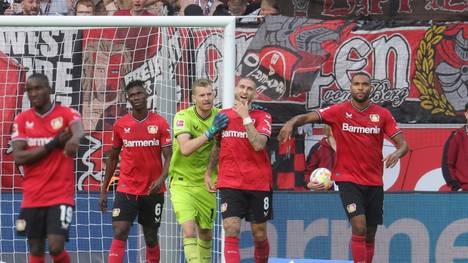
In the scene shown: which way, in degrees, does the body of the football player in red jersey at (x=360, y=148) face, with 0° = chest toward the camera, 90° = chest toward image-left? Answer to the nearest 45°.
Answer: approximately 0°

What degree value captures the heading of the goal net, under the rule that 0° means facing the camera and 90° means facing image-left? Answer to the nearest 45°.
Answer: approximately 0°

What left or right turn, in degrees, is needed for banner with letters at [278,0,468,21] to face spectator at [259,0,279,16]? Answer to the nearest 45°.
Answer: approximately 90° to its right

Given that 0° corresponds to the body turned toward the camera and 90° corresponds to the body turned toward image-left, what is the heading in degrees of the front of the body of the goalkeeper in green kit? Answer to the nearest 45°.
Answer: approximately 315°

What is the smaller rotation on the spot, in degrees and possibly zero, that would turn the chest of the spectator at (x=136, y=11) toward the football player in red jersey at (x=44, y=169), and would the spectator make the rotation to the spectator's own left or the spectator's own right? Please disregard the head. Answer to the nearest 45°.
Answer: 0° — they already face them

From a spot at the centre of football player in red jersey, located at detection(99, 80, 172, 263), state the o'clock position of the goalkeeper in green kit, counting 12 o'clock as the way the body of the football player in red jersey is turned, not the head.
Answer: The goalkeeper in green kit is roughly at 9 o'clock from the football player in red jersey.

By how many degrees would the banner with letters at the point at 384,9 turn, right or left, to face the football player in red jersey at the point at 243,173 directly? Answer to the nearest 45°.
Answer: approximately 45° to its right
